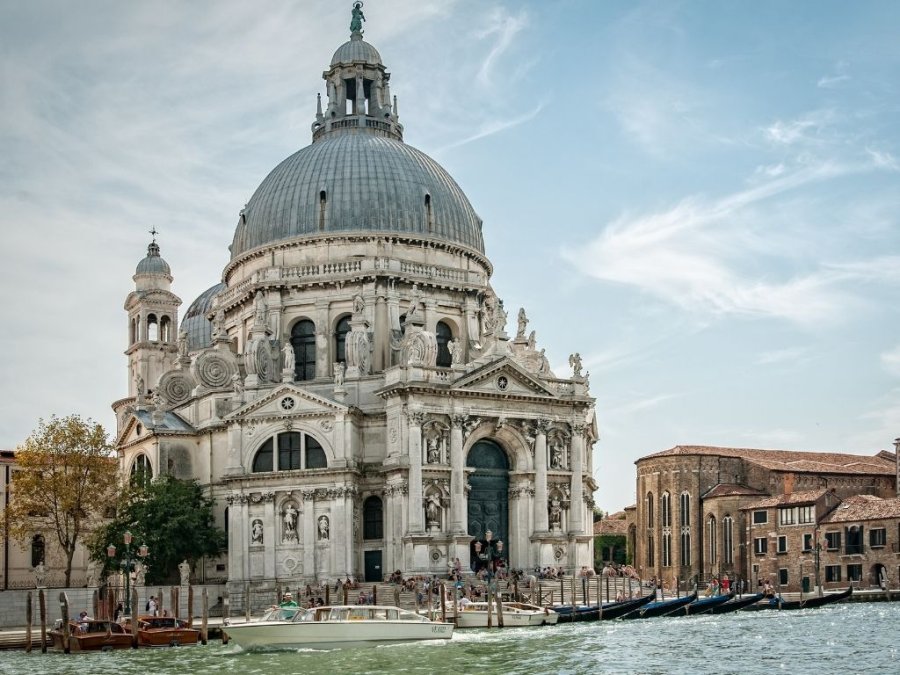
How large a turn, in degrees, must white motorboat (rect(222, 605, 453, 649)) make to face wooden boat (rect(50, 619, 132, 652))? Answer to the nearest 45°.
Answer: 0° — it already faces it

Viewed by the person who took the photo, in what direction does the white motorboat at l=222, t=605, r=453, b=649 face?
facing to the left of the viewer
